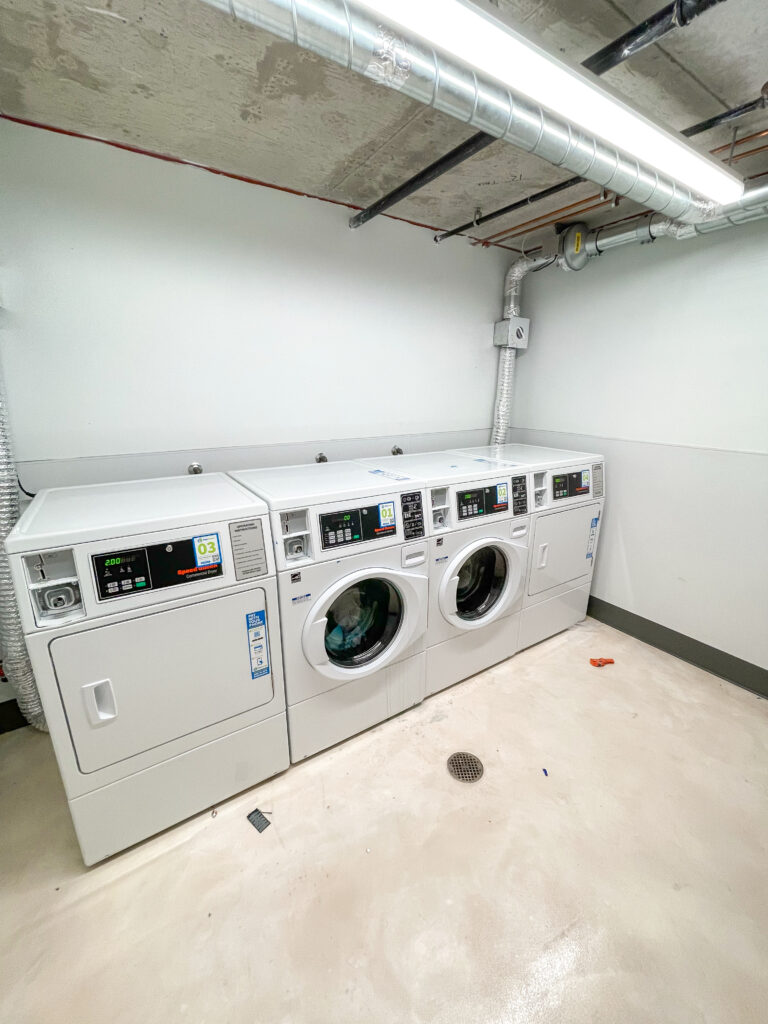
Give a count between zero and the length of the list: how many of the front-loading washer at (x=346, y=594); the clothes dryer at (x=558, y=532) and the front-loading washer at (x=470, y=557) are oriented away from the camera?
0

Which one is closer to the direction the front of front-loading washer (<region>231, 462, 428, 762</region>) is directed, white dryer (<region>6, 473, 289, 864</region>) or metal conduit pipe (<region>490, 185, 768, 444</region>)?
the metal conduit pipe

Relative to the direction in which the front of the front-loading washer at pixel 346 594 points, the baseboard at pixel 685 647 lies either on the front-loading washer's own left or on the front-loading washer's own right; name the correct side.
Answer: on the front-loading washer's own left

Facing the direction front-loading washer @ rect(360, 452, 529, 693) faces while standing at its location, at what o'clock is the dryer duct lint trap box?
The dryer duct lint trap box is roughly at 8 o'clock from the front-loading washer.

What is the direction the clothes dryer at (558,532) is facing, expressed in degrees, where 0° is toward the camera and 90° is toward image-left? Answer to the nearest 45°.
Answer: approximately 315°

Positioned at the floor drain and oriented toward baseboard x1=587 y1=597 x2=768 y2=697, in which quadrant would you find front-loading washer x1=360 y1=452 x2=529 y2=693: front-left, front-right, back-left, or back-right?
front-left

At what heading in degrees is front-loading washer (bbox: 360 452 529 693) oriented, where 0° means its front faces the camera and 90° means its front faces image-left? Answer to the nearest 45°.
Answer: approximately 315°

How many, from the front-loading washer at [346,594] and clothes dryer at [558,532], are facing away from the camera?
0
